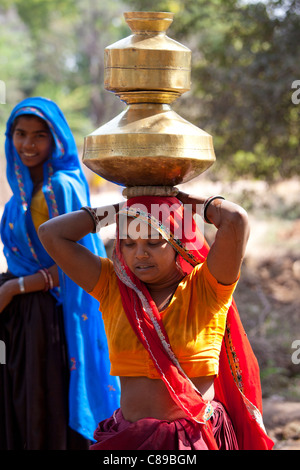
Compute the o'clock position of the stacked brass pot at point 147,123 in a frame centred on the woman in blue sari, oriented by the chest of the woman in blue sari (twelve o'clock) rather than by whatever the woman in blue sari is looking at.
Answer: The stacked brass pot is roughly at 10 o'clock from the woman in blue sari.

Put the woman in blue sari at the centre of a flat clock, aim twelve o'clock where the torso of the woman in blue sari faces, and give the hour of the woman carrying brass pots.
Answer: The woman carrying brass pots is roughly at 10 o'clock from the woman in blue sari.

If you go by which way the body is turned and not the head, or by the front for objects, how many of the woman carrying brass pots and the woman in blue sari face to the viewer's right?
0

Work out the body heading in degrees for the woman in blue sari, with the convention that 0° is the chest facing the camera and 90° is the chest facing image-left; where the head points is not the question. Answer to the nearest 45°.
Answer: approximately 45°

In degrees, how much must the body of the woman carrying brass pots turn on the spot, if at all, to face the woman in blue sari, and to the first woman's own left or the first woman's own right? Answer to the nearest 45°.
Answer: approximately 135° to the first woman's own right
